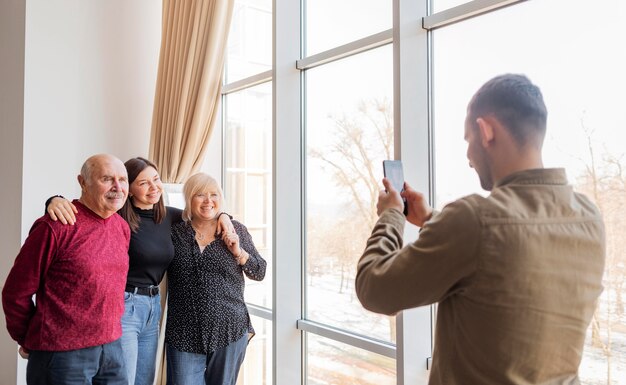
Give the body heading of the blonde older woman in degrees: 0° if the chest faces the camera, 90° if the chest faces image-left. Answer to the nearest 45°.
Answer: approximately 0°

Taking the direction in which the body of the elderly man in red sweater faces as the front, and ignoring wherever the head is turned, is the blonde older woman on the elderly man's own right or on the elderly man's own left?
on the elderly man's own left

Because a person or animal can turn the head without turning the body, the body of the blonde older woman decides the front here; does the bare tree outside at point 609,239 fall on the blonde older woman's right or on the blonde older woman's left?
on the blonde older woman's left

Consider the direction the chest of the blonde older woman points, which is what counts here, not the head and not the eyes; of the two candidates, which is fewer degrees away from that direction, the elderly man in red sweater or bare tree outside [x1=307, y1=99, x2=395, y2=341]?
the elderly man in red sweater

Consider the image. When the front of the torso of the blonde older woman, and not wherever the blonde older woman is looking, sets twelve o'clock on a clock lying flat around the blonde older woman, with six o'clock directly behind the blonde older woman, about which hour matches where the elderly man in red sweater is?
The elderly man in red sweater is roughly at 2 o'clock from the blonde older woman.

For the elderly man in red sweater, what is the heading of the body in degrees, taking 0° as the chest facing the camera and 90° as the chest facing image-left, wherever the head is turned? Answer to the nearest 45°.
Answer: approximately 315°

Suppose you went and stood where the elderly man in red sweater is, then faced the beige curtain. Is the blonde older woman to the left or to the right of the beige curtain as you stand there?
right

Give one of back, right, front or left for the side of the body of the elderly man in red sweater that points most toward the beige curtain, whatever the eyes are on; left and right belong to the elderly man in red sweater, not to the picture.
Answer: left

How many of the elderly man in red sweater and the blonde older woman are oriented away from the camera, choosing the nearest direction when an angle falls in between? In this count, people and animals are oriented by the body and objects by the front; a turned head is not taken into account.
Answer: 0
